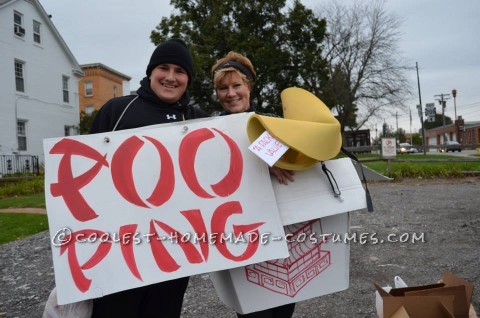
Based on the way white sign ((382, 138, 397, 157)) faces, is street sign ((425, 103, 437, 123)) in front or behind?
behind

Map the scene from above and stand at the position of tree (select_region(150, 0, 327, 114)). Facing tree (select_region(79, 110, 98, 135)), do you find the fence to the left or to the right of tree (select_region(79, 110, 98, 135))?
left

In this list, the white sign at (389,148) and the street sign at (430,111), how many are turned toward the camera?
2

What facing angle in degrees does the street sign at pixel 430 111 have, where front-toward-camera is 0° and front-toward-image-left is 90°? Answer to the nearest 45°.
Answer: approximately 0°

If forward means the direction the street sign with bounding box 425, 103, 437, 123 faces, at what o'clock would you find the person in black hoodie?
The person in black hoodie is roughly at 12 o'clock from the street sign.

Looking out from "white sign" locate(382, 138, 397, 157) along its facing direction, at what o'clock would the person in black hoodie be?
The person in black hoodie is roughly at 12 o'clock from the white sign.

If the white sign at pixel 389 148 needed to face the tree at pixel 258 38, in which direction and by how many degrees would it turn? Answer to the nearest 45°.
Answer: approximately 135° to its right

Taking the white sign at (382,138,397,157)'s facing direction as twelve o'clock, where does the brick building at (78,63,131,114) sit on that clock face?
The brick building is roughly at 4 o'clock from the white sign.

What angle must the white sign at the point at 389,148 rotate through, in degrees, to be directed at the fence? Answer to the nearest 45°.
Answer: approximately 90° to its right

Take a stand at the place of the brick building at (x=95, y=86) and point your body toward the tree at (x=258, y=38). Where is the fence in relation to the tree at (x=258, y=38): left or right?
right

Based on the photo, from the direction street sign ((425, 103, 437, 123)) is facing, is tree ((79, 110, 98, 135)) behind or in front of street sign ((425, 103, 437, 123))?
in front
